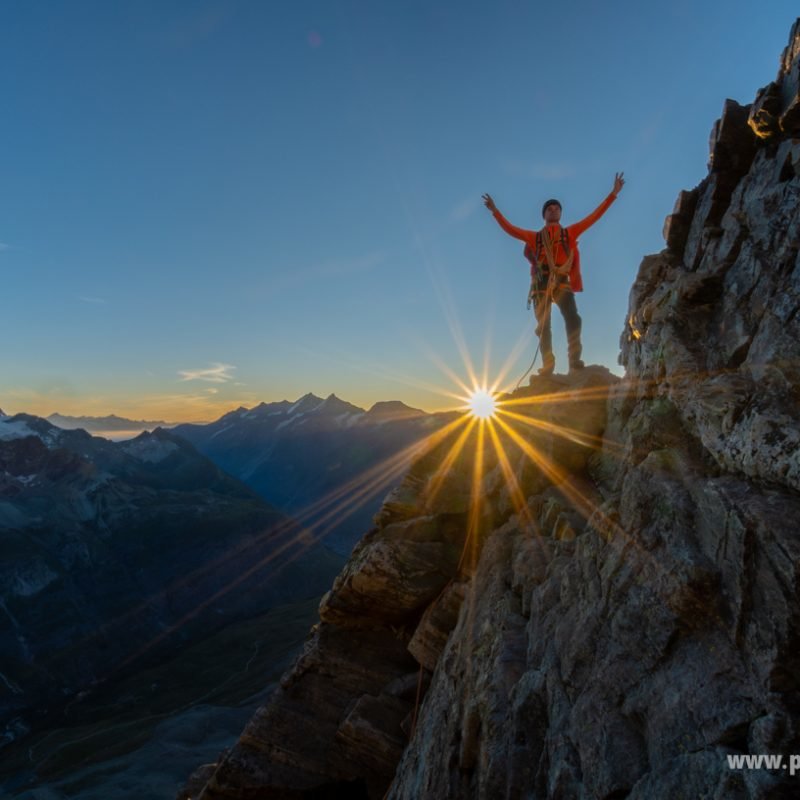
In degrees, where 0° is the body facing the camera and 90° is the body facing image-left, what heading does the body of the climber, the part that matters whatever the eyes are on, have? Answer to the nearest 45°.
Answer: approximately 0°
